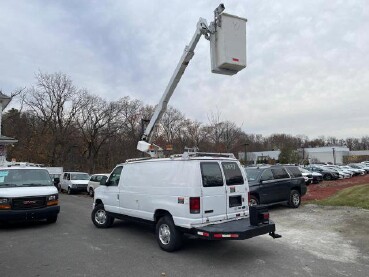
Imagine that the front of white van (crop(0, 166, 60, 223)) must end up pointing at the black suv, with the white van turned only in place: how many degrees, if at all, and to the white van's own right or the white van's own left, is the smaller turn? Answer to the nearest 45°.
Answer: approximately 90° to the white van's own left

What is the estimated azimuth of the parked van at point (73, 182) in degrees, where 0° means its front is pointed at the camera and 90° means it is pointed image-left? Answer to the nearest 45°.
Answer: approximately 315°

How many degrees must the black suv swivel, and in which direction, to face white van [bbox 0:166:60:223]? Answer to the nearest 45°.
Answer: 0° — it already faces it

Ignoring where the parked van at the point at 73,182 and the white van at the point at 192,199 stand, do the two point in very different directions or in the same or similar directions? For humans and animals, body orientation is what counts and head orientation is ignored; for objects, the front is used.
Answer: very different directions

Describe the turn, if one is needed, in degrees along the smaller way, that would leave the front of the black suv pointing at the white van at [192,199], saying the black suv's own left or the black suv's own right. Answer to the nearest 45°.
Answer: approximately 45° to the black suv's own left

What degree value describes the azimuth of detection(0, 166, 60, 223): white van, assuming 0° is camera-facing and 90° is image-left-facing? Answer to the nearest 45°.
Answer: approximately 0°

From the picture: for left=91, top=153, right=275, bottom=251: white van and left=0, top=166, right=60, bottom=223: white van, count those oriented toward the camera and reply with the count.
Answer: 1

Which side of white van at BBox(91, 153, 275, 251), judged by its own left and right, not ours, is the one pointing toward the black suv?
right

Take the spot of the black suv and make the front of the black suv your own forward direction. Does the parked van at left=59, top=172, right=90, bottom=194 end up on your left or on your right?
on your right

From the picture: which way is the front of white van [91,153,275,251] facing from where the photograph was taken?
facing away from the viewer and to the left of the viewer

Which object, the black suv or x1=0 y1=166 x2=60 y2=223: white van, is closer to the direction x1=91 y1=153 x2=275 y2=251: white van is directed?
the white van
